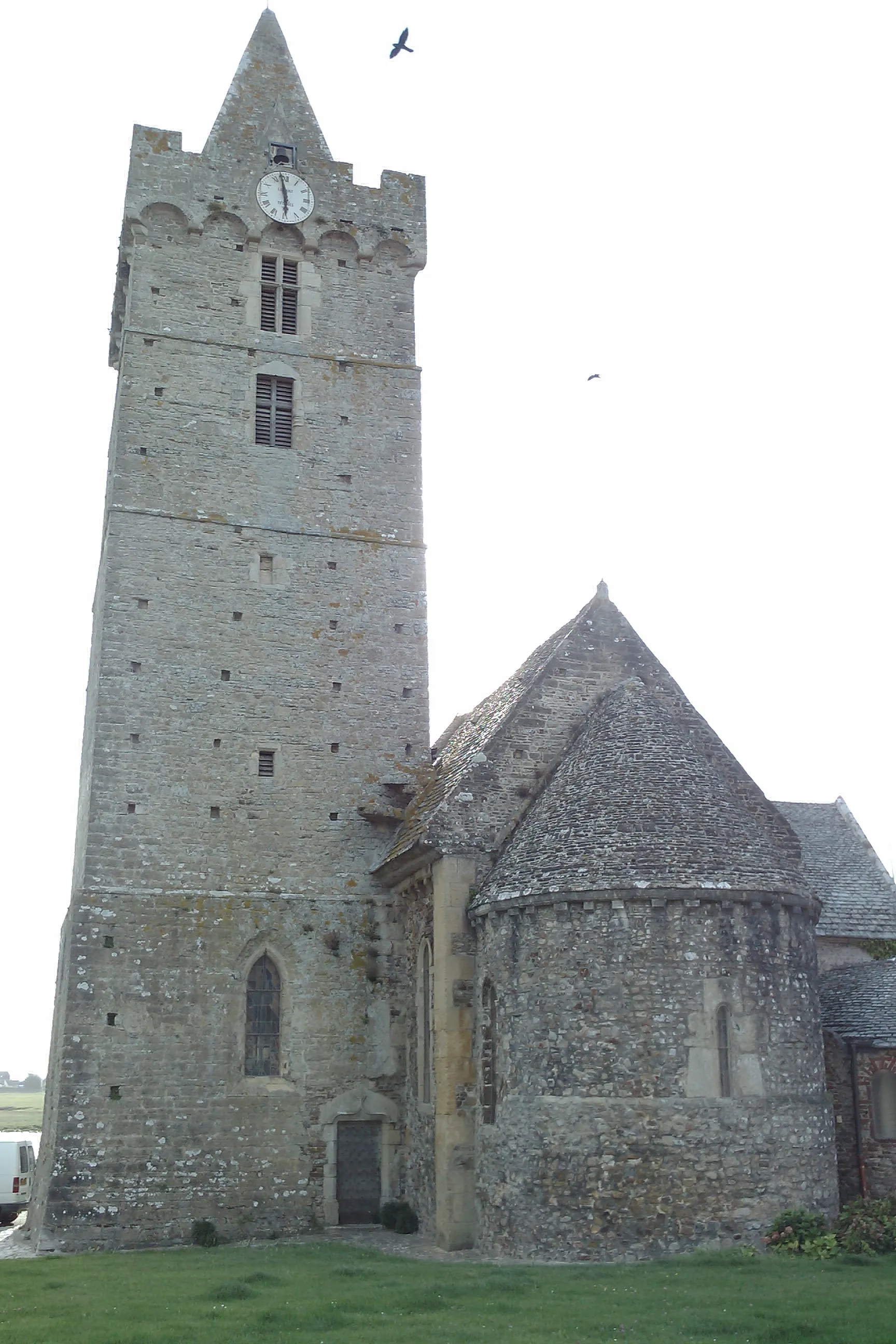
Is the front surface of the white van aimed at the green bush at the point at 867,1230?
no

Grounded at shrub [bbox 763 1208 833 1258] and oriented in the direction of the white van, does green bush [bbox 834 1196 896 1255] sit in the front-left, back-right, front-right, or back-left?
back-right

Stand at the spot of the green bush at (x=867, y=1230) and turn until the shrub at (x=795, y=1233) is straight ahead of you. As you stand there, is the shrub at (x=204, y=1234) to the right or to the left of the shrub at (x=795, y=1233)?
right

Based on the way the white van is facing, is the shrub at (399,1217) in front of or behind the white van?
behind

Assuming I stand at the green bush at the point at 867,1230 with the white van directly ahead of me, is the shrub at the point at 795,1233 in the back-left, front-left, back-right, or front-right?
front-left

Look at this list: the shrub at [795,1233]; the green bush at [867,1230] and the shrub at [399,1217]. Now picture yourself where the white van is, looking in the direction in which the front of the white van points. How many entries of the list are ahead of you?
0

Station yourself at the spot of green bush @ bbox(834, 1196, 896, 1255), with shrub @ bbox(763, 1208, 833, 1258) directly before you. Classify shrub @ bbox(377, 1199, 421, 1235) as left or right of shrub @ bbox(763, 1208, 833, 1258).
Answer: right

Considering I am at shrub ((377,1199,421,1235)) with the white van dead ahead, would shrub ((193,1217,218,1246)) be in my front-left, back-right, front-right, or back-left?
front-left

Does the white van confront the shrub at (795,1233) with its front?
no
